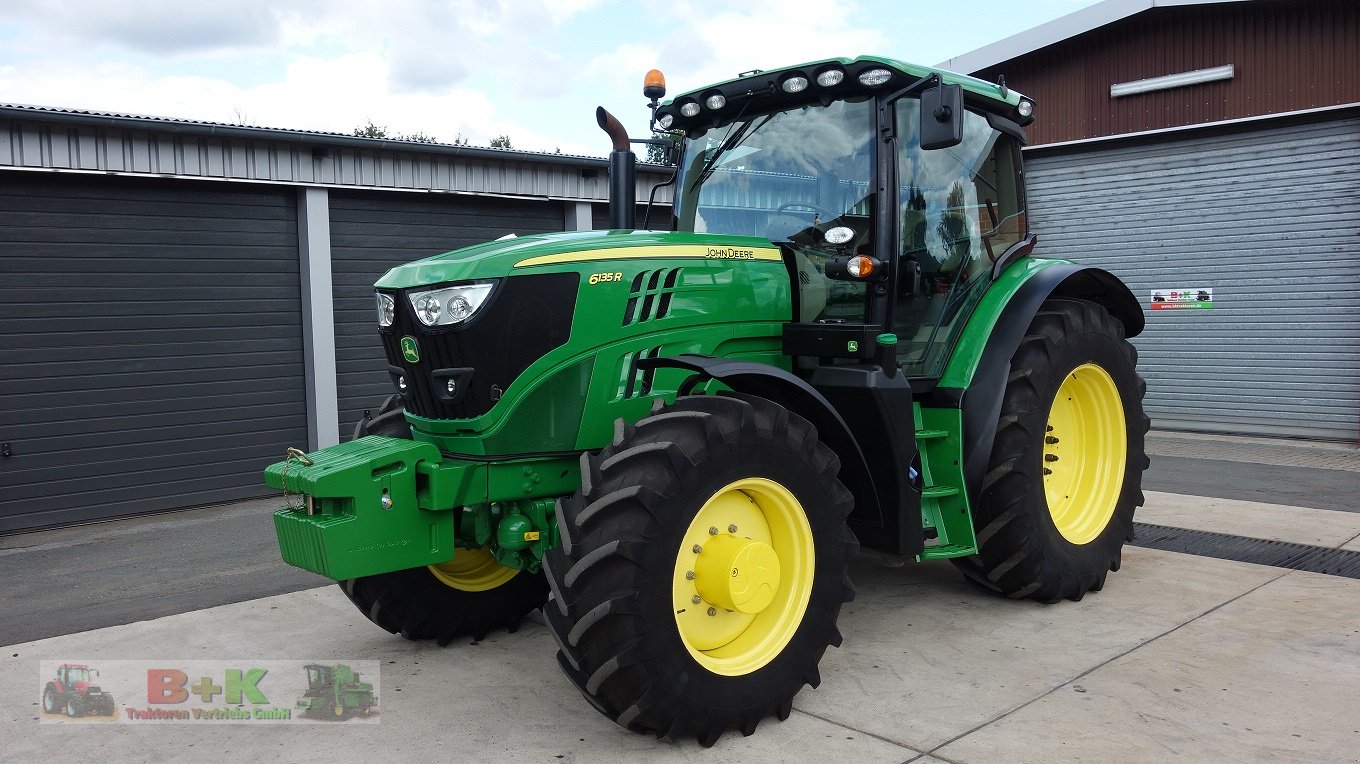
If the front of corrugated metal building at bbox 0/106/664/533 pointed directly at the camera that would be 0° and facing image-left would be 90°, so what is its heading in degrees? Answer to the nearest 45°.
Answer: approximately 315°

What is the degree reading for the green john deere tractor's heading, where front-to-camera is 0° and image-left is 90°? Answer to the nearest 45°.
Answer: approximately 45°

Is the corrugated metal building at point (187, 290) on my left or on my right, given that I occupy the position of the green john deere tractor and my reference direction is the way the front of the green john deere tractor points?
on my right

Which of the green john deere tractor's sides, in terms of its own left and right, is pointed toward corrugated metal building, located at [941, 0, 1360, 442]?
back

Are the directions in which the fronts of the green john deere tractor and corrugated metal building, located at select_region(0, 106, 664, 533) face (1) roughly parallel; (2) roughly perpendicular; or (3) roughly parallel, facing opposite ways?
roughly perpendicular

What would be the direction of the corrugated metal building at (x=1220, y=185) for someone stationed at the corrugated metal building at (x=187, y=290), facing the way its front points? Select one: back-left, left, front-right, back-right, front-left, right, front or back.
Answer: front-left

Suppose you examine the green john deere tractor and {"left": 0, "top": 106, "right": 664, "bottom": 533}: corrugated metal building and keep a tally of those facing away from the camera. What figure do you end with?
0

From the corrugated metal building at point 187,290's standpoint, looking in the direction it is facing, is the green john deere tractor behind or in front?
in front
